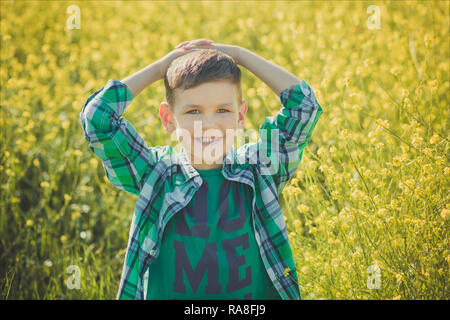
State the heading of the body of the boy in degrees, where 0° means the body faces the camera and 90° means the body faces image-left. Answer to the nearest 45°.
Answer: approximately 0°

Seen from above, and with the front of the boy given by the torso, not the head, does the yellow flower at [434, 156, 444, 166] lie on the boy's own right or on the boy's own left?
on the boy's own left
